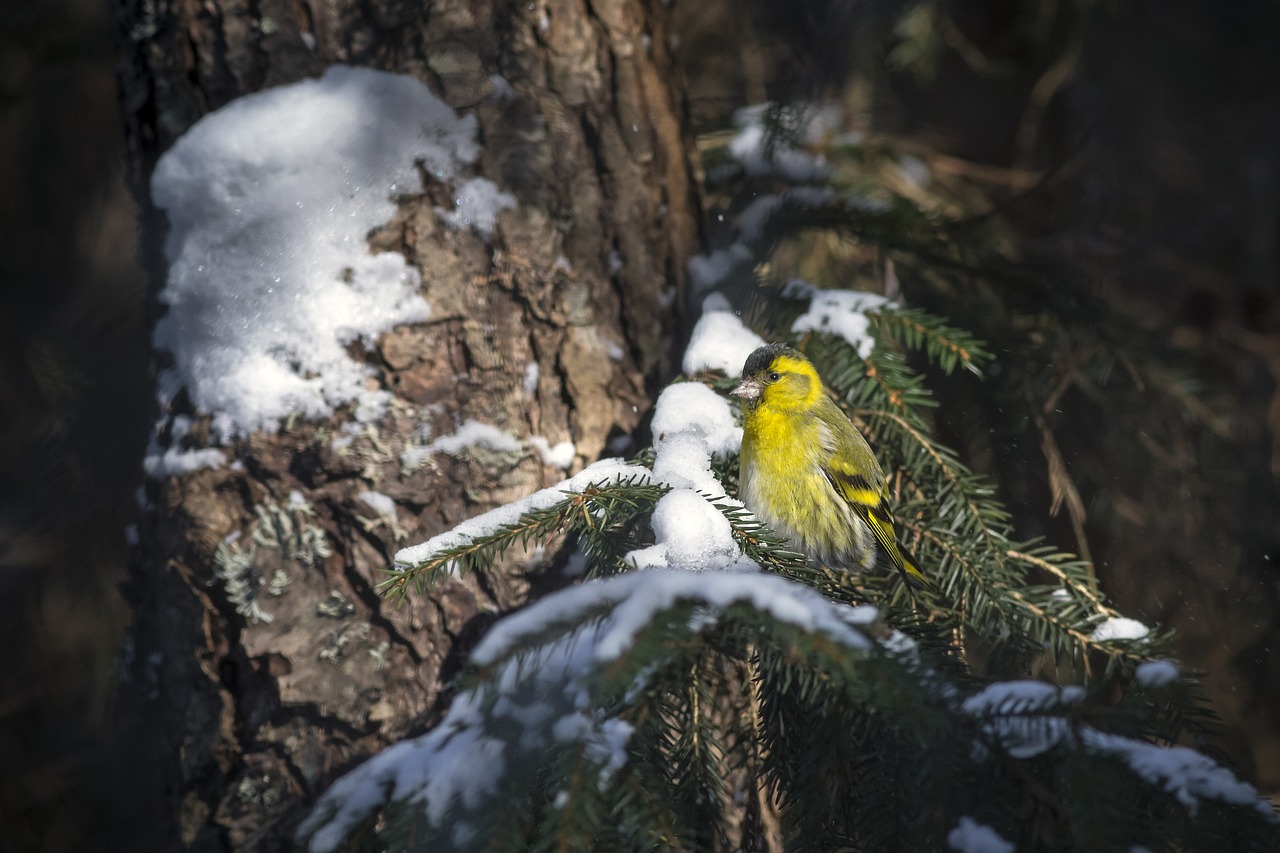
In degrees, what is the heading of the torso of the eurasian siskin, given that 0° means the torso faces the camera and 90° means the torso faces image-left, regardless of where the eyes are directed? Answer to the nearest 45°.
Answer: approximately 45°
